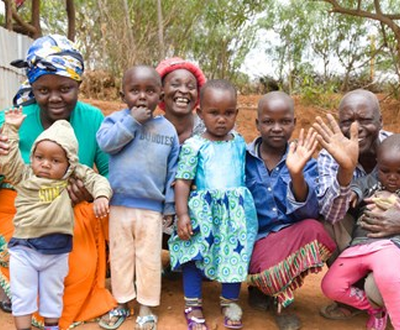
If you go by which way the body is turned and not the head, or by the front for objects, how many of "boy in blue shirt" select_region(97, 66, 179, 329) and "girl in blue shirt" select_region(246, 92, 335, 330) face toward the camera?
2

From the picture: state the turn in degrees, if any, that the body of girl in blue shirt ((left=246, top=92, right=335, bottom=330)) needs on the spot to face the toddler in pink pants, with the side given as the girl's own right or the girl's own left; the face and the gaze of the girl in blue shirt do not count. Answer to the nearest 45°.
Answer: approximately 90° to the girl's own left

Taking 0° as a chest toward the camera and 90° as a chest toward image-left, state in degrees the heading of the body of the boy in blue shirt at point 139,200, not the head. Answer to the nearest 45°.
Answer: approximately 0°

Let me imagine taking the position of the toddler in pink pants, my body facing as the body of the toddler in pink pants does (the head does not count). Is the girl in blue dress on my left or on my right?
on my right

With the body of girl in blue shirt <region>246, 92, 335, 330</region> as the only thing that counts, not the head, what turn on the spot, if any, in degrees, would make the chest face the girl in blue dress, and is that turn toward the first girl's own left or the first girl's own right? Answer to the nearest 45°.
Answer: approximately 90° to the first girl's own right

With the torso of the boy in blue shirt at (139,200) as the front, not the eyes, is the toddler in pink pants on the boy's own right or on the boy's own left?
on the boy's own left
